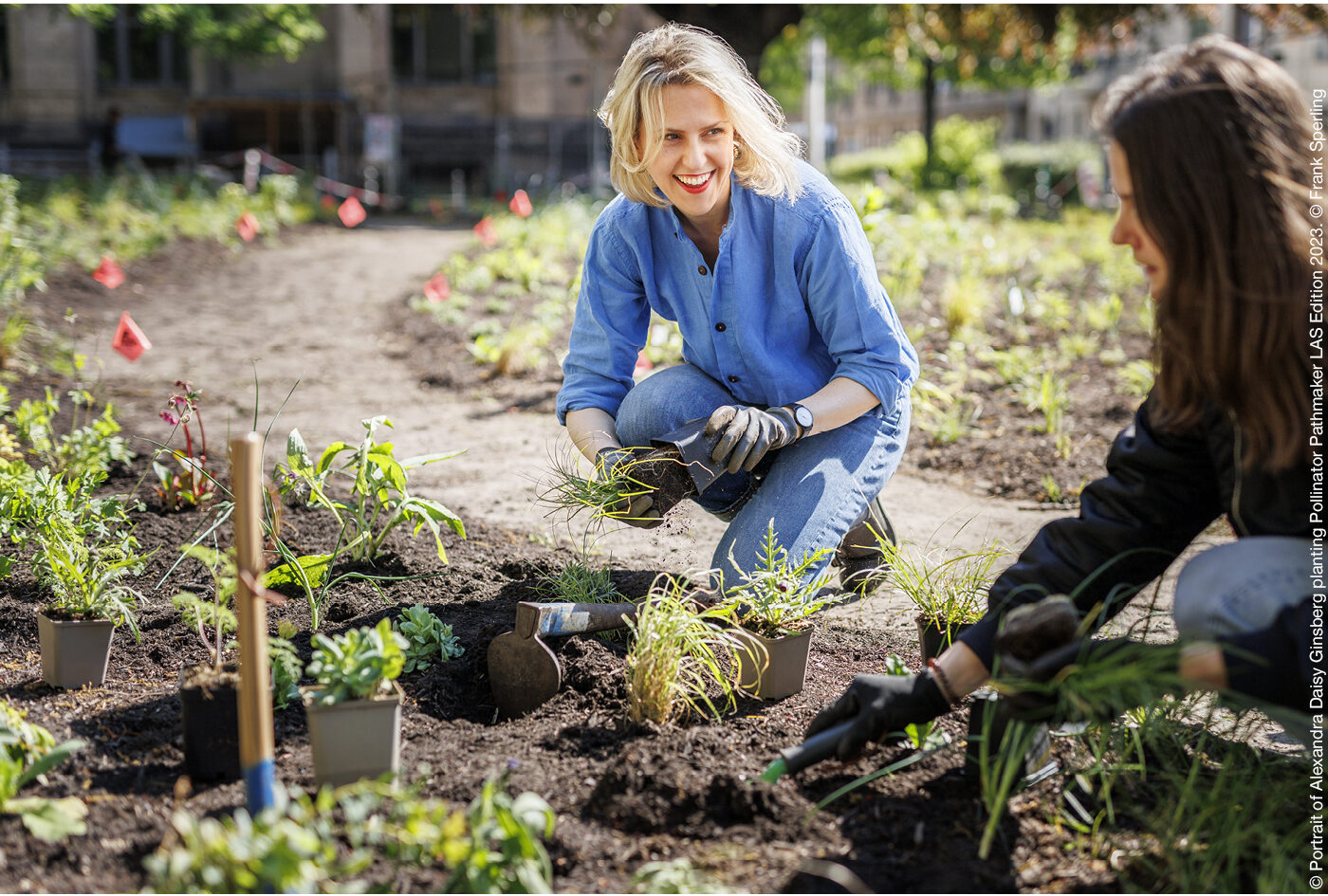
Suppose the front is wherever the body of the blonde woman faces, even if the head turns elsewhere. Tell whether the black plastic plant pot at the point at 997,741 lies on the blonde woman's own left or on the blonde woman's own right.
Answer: on the blonde woman's own left

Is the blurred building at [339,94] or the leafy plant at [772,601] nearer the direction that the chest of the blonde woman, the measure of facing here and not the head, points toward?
the leafy plant

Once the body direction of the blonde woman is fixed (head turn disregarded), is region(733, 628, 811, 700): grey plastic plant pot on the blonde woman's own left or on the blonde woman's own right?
on the blonde woman's own left

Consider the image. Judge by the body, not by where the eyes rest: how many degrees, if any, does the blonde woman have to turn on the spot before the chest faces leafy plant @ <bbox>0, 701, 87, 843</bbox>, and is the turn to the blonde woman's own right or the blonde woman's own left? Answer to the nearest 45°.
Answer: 0° — they already face it

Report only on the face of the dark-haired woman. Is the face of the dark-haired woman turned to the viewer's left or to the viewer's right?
to the viewer's left

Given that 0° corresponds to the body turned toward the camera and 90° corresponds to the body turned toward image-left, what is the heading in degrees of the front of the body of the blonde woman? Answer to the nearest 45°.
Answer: approximately 45°

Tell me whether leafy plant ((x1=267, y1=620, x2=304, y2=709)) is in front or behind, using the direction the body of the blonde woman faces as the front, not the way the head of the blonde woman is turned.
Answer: in front
